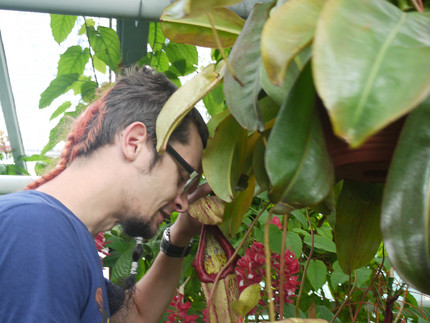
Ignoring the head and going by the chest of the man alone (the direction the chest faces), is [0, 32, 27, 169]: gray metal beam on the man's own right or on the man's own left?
on the man's own left

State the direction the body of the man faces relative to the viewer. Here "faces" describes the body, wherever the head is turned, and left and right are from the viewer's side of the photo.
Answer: facing to the right of the viewer

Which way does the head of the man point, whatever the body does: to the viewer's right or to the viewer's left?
to the viewer's right

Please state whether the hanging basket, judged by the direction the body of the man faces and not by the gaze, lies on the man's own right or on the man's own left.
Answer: on the man's own right
